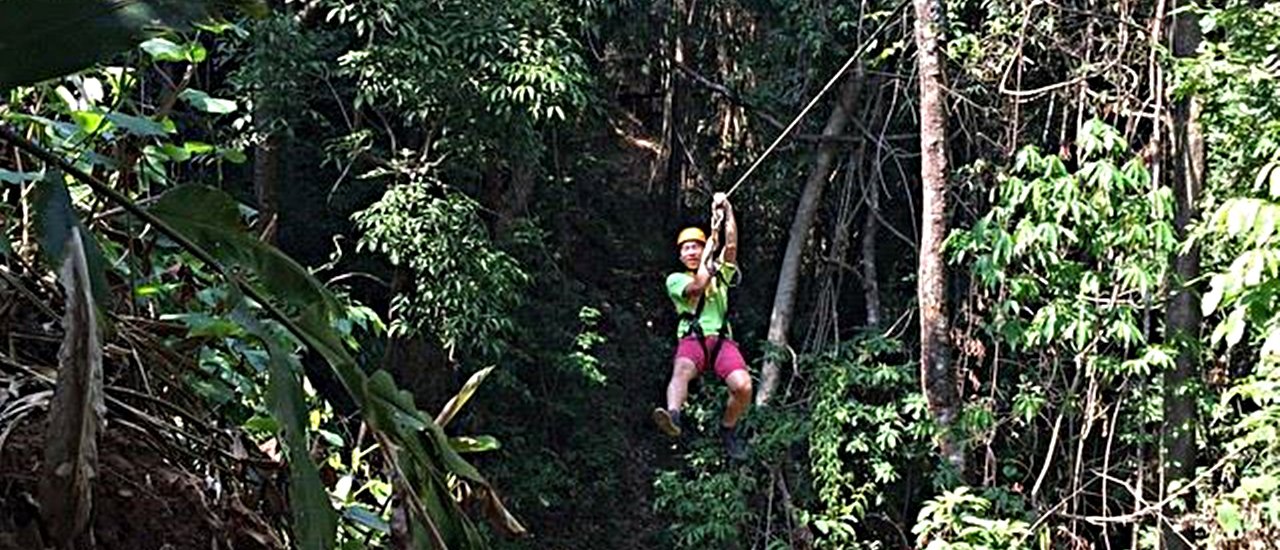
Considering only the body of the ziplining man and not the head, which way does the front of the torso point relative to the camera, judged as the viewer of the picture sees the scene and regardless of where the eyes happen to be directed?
toward the camera

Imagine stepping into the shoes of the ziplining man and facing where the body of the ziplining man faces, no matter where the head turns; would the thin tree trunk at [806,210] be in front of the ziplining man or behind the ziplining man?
behind

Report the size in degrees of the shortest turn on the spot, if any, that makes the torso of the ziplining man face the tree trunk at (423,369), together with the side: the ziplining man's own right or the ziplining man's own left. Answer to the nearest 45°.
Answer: approximately 135° to the ziplining man's own right

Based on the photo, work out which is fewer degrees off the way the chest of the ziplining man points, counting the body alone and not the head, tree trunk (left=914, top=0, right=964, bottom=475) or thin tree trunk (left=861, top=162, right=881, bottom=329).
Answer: the tree trunk

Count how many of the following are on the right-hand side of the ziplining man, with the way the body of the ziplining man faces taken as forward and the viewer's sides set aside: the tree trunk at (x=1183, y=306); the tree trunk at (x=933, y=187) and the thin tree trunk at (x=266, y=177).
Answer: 1

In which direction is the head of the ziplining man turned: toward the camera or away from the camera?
toward the camera

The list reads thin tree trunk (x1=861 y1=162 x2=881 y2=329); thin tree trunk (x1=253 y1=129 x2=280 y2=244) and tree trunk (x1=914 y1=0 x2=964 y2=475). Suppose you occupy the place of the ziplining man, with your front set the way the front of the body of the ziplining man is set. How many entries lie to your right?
1

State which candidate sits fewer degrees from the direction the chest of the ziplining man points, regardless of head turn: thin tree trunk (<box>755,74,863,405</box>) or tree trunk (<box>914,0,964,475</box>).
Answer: the tree trunk

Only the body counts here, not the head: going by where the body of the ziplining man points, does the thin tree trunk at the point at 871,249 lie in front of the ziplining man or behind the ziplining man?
behind

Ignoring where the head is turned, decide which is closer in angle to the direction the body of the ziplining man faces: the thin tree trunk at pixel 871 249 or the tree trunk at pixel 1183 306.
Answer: the tree trunk

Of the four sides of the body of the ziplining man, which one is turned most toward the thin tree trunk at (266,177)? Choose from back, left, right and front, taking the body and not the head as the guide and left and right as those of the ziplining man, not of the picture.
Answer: right

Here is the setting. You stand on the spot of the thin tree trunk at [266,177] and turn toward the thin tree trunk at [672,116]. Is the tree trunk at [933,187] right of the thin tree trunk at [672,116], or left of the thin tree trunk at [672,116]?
right
